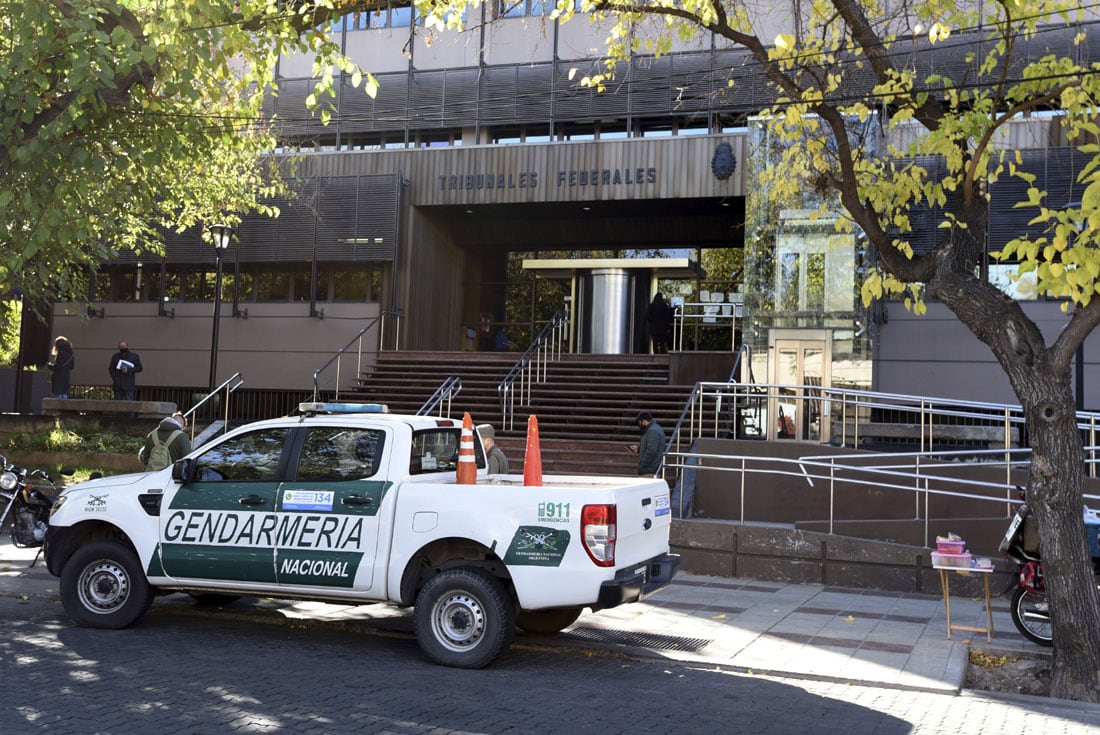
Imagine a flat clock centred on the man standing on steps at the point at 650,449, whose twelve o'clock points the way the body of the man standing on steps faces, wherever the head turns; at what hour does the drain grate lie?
The drain grate is roughly at 9 o'clock from the man standing on steps.

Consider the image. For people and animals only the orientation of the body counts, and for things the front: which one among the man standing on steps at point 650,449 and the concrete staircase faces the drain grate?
the concrete staircase

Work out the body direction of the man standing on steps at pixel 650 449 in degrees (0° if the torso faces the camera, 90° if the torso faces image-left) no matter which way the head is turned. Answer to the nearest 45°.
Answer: approximately 90°

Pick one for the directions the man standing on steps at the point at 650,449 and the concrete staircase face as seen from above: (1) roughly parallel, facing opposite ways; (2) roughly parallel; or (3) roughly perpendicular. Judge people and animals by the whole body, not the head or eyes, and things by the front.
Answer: roughly perpendicular

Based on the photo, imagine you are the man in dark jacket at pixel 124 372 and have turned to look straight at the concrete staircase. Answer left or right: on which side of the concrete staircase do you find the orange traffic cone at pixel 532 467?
right

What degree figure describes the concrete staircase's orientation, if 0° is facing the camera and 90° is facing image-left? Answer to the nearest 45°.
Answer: approximately 0°
